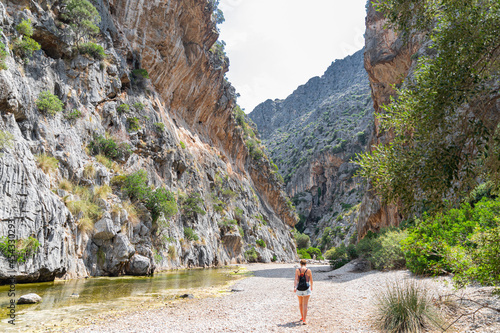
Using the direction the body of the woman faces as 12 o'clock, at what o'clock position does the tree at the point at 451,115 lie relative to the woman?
The tree is roughly at 4 o'clock from the woman.

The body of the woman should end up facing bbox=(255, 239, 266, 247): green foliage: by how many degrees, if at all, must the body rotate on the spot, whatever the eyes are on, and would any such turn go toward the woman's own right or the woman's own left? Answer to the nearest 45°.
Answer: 0° — they already face it

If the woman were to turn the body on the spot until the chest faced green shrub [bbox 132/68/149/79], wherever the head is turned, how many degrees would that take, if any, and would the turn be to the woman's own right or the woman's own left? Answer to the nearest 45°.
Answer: approximately 45° to the woman's own left

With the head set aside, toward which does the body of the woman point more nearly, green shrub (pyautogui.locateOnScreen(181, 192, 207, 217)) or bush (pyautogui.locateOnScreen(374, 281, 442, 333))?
the green shrub

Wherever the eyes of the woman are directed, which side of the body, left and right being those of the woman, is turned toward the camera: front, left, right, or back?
back

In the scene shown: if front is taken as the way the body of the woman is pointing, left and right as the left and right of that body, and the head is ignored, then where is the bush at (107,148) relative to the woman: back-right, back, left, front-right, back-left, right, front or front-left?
front-left

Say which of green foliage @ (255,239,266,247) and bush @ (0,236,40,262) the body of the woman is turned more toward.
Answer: the green foliage

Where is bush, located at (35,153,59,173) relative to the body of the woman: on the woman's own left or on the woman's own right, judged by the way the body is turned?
on the woman's own left

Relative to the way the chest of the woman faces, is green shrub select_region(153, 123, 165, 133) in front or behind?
in front
